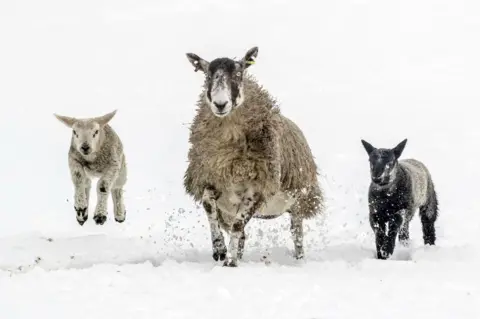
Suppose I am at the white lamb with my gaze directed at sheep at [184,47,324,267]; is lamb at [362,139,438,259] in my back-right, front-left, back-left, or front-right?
front-left

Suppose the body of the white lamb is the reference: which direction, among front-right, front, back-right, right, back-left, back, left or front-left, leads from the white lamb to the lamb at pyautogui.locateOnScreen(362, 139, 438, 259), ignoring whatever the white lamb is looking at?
left

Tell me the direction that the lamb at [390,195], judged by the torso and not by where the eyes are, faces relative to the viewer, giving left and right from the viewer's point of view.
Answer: facing the viewer and to the left of the viewer

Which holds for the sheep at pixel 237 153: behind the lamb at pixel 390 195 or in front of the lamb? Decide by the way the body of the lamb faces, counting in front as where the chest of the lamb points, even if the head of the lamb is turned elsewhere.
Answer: in front

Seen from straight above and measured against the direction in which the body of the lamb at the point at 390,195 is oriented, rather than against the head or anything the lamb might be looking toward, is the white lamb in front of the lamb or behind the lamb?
in front

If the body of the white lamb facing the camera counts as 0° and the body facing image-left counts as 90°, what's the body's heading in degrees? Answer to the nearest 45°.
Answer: approximately 0°

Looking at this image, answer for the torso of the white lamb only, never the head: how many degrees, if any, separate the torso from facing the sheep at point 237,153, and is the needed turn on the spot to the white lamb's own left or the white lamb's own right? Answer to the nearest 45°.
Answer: approximately 45° to the white lamb's own left

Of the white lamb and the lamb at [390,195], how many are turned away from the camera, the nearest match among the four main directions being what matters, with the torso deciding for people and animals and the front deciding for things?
0
